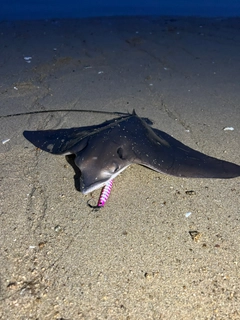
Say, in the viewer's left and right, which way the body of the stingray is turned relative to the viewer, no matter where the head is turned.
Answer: facing the viewer and to the left of the viewer
